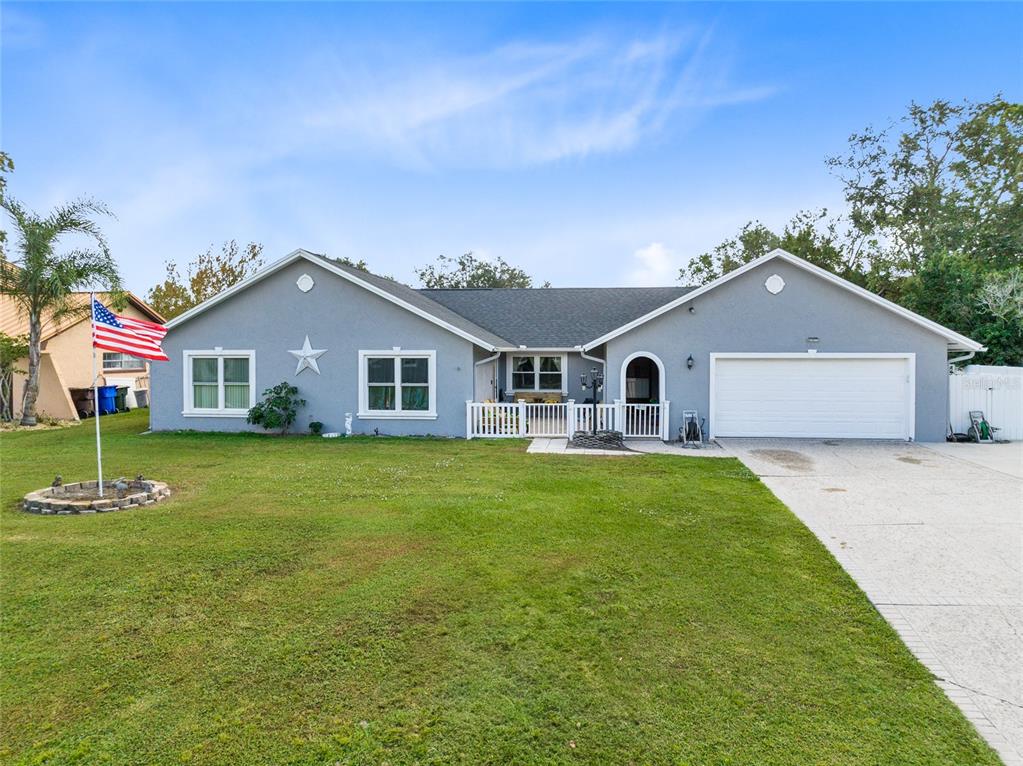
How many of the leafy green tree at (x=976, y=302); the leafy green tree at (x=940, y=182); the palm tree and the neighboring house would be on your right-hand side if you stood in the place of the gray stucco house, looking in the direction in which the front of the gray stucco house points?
2

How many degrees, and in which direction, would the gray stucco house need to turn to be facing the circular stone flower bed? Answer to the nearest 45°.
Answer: approximately 45° to its right

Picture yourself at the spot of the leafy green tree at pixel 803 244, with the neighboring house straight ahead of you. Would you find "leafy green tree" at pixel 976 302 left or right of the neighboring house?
left

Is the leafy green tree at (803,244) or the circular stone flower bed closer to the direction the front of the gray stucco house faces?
the circular stone flower bed

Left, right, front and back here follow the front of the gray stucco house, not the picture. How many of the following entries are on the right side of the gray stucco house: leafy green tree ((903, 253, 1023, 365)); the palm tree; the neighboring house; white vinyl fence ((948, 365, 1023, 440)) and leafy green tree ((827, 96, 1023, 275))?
2

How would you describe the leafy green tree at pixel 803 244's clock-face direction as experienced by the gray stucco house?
The leafy green tree is roughly at 7 o'clock from the gray stucco house.

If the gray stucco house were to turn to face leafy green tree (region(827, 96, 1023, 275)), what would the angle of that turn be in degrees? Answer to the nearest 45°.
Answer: approximately 135° to its left

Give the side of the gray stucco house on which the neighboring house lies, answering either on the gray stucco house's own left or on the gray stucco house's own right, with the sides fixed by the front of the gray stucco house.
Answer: on the gray stucco house's own right

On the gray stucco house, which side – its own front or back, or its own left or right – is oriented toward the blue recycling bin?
right

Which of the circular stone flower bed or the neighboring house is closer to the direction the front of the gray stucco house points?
the circular stone flower bed

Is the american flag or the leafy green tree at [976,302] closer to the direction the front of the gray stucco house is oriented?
the american flag

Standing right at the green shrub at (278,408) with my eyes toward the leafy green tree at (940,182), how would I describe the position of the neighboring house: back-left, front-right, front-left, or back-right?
back-left

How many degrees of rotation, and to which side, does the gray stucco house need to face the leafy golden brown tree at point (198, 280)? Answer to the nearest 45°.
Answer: approximately 135° to its right

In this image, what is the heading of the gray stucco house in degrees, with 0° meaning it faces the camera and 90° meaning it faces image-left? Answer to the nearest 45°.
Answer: approximately 0°
